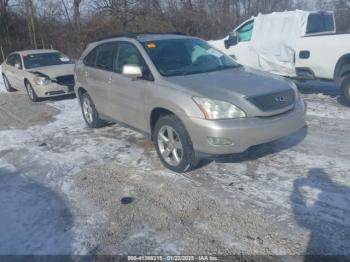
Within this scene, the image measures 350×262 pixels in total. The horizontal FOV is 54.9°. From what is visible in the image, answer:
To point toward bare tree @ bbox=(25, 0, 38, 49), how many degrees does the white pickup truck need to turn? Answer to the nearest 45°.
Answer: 0° — it already faces it

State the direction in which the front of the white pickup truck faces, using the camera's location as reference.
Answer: facing away from the viewer and to the left of the viewer

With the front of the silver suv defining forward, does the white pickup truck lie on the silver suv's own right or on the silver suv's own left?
on the silver suv's own left

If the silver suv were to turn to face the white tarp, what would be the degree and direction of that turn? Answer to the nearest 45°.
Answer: approximately 90° to its left

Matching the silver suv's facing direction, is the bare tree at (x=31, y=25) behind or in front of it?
behind

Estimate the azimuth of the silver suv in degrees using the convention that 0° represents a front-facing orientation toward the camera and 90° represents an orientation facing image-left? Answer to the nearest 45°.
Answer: approximately 315°

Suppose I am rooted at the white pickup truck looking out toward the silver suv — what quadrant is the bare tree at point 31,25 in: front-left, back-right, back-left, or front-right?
back-right
